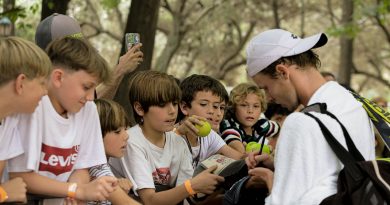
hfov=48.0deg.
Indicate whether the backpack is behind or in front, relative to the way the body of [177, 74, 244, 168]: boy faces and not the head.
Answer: in front

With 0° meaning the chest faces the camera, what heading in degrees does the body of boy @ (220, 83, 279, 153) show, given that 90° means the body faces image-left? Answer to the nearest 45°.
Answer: approximately 0°

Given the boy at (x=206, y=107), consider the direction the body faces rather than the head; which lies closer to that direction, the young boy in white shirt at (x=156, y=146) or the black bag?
the black bag

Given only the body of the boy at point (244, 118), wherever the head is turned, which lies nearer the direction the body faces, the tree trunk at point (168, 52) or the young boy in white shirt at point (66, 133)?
the young boy in white shirt

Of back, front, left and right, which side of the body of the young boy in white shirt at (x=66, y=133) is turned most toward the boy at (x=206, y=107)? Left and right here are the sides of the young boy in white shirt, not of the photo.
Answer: left

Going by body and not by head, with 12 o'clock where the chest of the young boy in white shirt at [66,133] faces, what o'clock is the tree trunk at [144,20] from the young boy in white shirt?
The tree trunk is roughly at 8 o'clock from the young boy in white shirt.

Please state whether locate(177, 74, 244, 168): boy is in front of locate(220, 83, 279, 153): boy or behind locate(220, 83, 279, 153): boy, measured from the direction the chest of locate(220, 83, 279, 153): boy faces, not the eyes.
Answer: in front

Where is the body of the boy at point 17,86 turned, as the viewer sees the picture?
to the viewer's right

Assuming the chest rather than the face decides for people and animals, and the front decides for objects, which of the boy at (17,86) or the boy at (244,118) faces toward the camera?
the boy at (244,118)

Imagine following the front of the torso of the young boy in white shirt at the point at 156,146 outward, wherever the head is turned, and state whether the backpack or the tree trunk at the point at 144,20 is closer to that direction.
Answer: the backpack

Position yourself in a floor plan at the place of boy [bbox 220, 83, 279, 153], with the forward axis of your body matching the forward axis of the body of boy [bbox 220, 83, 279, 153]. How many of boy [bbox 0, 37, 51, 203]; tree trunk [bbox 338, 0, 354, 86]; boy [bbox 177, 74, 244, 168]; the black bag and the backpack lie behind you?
1

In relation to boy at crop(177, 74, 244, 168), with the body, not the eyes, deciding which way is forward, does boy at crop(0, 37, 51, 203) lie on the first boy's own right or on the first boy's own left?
on the first boy's own right

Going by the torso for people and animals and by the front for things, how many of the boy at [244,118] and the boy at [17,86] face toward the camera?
1

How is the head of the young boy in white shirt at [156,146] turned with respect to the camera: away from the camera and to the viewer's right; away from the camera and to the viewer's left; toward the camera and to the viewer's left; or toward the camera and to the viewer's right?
toward the camera and to the viewer's right
